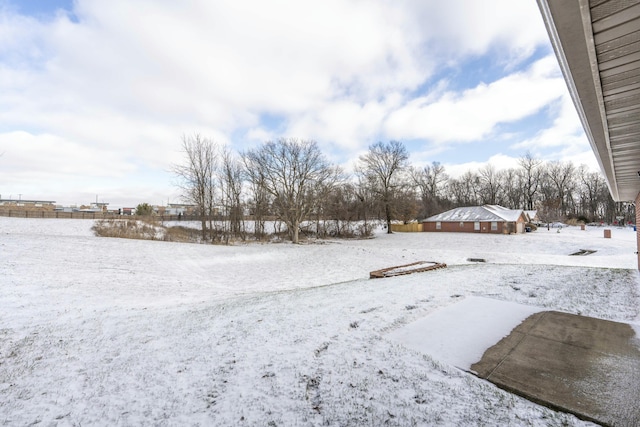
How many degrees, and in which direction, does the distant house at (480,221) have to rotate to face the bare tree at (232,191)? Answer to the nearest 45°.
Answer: approximately 135° to its right

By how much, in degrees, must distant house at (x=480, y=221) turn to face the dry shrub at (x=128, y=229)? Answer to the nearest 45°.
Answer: approximately 135° to its right

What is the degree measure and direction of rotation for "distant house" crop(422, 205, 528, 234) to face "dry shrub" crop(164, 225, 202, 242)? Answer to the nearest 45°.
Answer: approximately 135° to its right

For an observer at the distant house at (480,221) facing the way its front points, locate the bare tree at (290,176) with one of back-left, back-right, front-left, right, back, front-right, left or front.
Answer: back-right

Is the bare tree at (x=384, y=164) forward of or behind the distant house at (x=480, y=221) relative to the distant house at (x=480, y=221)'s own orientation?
behind

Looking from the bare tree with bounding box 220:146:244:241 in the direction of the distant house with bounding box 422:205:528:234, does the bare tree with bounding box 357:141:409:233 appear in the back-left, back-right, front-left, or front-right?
front-left

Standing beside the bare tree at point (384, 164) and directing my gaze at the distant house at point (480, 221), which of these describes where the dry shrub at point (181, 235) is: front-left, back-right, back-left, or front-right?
back-right

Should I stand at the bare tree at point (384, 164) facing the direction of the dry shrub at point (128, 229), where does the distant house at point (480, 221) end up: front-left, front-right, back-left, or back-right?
back-left

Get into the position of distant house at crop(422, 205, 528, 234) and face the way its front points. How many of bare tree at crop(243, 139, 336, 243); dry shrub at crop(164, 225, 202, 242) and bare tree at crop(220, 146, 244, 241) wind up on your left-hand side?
0
